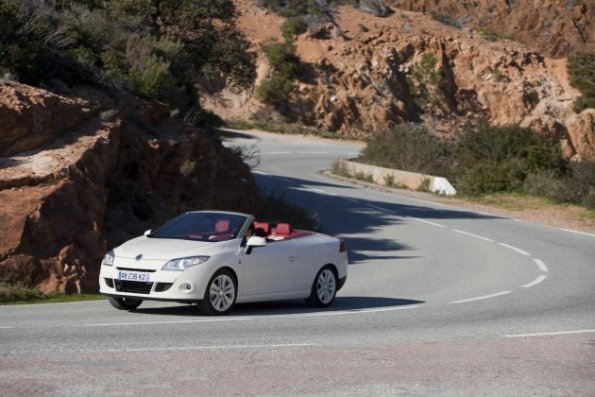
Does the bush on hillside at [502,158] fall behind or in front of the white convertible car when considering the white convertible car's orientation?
behind

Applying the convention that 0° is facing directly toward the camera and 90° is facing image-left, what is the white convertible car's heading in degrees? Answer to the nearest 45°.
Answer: approximately 45°

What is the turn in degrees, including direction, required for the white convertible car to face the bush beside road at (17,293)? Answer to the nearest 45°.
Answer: approximately 90° to its right
